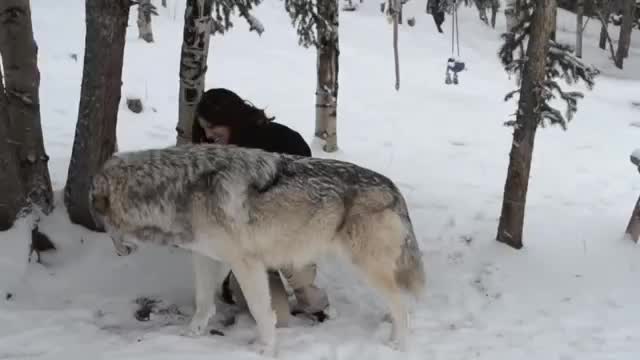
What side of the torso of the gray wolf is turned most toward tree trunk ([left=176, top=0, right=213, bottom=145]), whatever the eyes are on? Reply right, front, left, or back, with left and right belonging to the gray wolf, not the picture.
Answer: right

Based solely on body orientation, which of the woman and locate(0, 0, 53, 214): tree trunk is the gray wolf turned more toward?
the tree trunk

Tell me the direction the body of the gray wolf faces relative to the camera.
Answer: to the viewer's left

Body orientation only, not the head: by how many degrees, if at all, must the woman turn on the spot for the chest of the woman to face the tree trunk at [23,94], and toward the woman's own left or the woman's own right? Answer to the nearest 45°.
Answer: approximately 90° to the woman's own right

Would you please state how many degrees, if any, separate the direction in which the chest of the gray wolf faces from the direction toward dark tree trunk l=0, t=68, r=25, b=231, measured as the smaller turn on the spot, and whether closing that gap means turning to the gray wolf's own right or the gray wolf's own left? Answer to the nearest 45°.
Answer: approximately 45° to the gray wolf's own right
